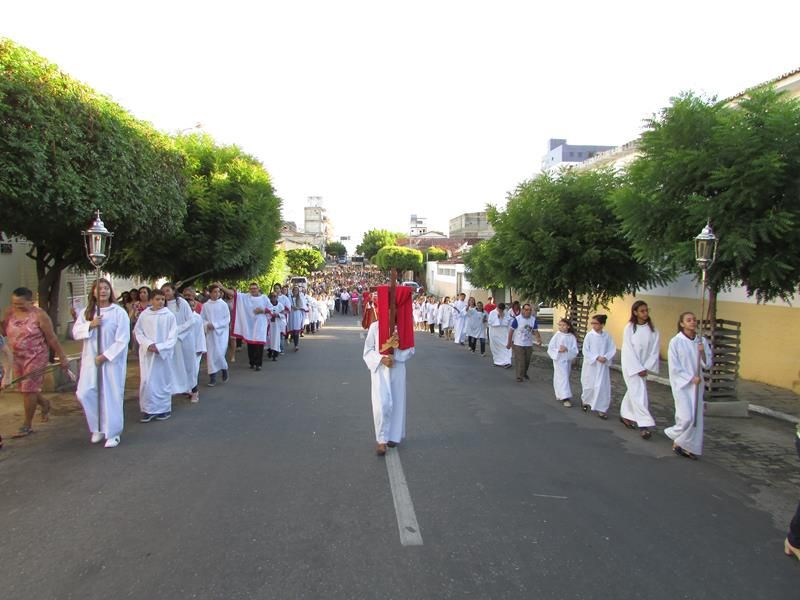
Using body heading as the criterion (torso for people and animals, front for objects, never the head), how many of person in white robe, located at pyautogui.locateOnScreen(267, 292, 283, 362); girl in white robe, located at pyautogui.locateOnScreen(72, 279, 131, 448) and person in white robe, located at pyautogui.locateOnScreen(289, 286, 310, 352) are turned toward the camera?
3

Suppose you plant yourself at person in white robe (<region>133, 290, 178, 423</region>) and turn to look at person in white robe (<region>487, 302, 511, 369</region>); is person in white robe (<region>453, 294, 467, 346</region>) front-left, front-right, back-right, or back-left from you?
front-left

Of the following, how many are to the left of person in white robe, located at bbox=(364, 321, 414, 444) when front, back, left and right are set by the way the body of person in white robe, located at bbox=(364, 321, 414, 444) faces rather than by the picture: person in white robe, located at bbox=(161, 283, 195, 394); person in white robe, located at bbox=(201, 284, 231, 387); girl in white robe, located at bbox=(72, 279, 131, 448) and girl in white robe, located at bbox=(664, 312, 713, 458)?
1

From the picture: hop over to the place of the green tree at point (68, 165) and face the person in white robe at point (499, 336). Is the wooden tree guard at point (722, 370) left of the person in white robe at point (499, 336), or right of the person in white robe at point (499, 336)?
right

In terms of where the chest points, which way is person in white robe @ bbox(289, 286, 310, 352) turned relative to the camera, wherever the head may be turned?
toward the camera

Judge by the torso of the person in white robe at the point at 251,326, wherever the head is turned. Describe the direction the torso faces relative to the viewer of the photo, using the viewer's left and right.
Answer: facing the viewer

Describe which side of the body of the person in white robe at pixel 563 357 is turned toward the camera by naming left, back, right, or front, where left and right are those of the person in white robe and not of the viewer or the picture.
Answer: front
